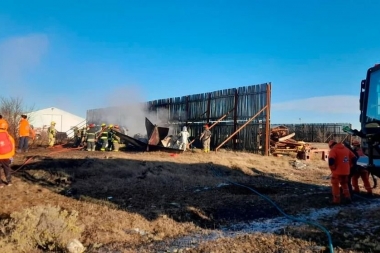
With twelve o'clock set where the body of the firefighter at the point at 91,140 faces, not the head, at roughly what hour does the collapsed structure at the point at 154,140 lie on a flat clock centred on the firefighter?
The collapsed structure is roughly at 4 o'clock from the firefighter.

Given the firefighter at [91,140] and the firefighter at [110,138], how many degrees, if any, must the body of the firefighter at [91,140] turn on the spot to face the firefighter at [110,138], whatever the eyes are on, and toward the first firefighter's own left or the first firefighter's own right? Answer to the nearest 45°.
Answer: approximately 90° to the first firefighter's own right

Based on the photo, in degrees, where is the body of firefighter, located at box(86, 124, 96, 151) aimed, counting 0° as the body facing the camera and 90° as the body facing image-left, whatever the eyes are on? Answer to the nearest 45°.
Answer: approximately 180°

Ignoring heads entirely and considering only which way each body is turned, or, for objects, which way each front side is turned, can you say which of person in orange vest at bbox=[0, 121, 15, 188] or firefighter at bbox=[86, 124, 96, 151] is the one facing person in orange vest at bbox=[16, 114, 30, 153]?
person in orange vest at bbox=[0, 121, 15, 188]

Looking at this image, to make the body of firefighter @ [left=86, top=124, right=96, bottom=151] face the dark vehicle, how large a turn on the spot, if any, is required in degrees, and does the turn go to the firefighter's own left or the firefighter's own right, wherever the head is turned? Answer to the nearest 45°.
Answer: approximately 135° to the firefighter's own right

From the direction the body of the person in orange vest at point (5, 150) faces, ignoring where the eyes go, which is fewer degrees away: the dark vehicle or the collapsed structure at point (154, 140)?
the collapsed structure

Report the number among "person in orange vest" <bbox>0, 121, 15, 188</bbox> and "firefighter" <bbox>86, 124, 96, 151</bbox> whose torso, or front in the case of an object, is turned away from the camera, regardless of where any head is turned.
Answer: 2

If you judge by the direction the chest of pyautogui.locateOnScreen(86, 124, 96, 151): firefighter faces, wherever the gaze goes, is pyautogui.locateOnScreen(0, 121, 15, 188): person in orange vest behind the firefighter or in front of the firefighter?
behind
